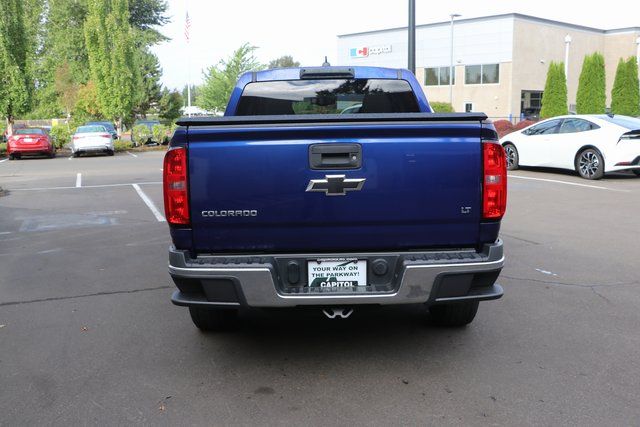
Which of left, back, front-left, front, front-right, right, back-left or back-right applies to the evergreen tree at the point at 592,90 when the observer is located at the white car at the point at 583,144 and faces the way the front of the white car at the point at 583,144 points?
front-right

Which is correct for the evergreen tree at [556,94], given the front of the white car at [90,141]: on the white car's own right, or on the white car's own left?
on the white car's own right

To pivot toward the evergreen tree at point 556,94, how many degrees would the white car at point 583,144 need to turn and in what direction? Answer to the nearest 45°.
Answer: approximately 45° to its right

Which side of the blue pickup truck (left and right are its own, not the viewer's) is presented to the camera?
back

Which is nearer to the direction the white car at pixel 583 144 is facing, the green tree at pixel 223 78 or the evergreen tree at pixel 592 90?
the green tree

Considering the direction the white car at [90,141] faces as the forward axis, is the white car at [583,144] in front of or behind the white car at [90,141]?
behind

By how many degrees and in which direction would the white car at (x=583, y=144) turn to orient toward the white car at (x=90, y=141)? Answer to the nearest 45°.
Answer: approximately 45° to its left

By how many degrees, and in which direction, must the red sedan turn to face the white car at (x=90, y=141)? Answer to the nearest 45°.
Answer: approximately 90° to its right

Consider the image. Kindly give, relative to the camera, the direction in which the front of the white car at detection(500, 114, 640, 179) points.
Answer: facing away from the viewer and to the left of the viewer

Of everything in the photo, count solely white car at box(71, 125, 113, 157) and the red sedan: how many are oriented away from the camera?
2

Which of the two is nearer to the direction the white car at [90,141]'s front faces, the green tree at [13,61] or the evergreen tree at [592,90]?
the green tree

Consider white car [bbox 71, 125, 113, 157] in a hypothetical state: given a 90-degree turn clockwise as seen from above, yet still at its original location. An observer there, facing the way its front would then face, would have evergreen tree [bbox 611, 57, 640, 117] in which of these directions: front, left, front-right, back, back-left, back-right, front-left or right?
front

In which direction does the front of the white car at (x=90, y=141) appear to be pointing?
away from the camera

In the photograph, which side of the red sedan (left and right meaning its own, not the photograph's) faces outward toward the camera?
back
